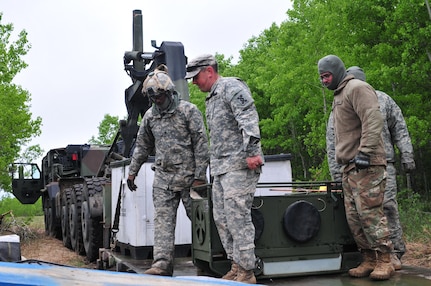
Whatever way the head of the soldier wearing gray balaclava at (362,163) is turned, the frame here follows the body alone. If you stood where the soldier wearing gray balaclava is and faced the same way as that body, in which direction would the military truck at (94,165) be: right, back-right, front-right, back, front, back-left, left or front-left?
right

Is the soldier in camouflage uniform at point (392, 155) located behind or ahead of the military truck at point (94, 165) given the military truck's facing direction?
behind

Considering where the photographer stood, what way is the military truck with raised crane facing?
facing away from the viewer and to the left of the viewer

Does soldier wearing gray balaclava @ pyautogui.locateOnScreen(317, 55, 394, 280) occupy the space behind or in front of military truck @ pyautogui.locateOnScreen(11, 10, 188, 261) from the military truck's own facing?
behind

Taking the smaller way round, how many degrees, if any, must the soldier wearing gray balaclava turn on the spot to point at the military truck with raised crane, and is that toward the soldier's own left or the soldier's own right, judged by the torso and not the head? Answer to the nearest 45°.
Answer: approximately 90° to the soldier's own right

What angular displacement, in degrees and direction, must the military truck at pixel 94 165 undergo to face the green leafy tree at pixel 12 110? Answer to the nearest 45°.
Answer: approximately 45° to its right

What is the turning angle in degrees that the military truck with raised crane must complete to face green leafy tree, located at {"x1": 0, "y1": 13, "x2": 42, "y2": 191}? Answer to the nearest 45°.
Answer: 0° — it already faces it
